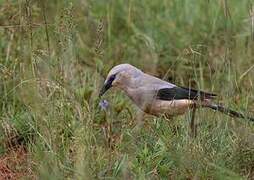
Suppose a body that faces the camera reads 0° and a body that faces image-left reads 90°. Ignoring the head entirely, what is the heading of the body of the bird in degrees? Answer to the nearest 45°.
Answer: approximately 90°
